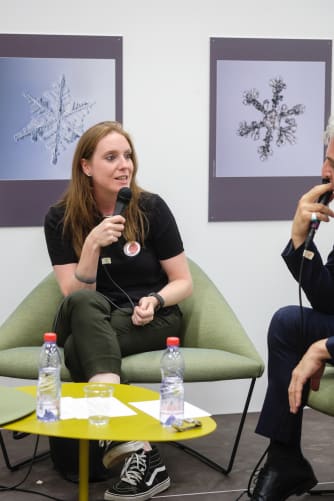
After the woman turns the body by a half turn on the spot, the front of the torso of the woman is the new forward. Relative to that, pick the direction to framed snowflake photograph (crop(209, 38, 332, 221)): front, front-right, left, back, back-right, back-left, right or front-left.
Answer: front-right

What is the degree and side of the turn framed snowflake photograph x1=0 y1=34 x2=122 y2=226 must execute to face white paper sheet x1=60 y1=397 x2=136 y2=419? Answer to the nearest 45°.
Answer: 0° — it already faces it

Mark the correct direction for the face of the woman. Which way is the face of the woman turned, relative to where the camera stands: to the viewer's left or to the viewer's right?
to the viewer's right

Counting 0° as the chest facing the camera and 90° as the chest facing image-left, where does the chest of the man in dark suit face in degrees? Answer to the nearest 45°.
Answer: approximately 90°

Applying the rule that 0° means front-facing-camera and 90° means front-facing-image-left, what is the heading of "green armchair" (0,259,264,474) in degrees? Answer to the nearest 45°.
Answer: approximately 0°

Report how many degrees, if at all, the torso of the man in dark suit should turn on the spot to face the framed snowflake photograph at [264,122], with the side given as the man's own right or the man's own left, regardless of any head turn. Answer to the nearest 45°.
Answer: approximately 90° to the man's own right
